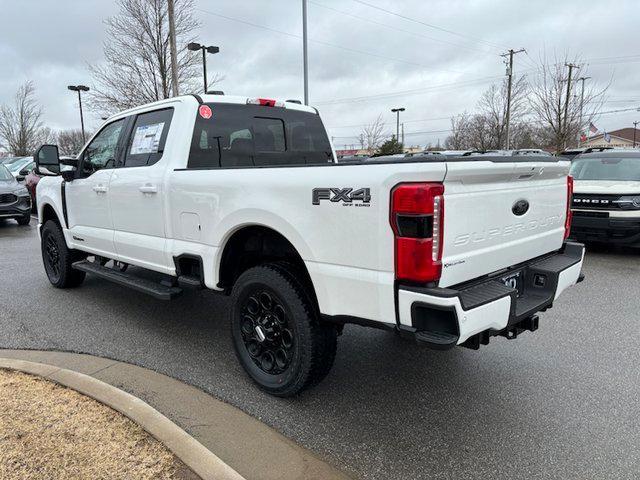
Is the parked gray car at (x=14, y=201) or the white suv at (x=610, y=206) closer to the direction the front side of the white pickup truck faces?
the parked gray car

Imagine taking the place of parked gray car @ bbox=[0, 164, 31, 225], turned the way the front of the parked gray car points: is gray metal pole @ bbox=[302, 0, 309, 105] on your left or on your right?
on your left

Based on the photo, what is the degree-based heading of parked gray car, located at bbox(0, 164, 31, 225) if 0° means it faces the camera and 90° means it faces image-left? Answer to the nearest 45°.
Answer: approximately 315°

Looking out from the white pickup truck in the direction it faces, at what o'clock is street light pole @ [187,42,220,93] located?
The street light pole is roughly at 1 o'clock from the white pickup truck.

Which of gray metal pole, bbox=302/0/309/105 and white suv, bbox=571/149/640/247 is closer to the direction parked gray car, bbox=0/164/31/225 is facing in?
the white suv

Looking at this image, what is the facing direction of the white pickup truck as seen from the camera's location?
facing away from the viewer and to the left of the viewer

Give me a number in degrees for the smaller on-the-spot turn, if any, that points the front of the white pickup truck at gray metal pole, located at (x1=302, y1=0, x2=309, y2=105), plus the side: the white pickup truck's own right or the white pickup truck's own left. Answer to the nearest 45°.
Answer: approximately 45° to the white pickup truck's own right

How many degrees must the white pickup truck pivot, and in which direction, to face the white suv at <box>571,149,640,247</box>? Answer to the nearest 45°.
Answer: approximately 90° to its right

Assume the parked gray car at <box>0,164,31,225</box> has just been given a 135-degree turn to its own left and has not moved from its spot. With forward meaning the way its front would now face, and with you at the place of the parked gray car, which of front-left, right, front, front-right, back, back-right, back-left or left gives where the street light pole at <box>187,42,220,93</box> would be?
front-right
